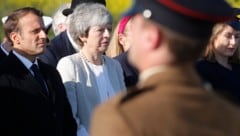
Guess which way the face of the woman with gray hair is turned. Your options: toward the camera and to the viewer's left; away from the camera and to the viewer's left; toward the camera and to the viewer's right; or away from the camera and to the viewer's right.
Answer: toward the camera and to the viewer's right

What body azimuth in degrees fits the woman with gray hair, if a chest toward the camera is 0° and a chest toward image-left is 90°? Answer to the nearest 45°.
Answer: approximately 315°

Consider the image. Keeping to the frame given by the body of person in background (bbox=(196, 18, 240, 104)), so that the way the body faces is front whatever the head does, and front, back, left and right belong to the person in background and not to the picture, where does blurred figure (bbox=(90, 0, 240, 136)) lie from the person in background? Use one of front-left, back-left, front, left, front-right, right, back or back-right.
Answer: front-right

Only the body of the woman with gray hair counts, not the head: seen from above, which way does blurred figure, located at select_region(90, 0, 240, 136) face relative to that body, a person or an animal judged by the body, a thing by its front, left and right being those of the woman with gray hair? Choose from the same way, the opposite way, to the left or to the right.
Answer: the opposite way
